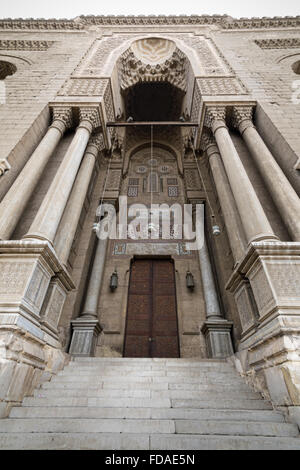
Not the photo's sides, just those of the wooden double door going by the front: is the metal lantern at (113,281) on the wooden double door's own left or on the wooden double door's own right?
on the wooden double door's own right

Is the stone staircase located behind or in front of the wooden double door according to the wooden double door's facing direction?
in front

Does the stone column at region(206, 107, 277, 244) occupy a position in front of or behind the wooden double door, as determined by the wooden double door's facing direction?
in front

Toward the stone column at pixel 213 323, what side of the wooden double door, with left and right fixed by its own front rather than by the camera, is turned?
left

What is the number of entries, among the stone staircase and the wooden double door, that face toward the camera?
2
